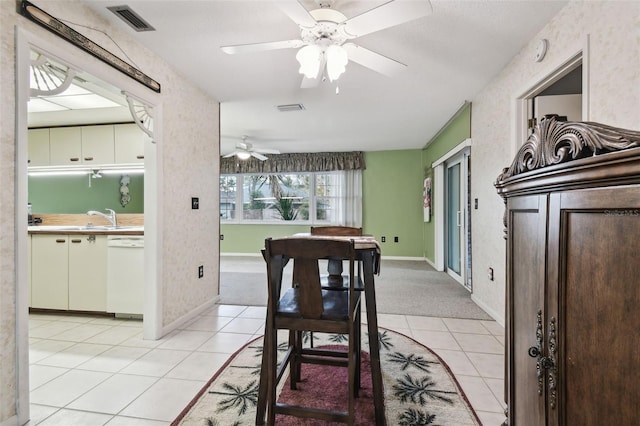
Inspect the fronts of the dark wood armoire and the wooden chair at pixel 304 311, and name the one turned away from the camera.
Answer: the wooden chair

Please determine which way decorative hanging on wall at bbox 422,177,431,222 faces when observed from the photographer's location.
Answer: facing to the left of the viewer

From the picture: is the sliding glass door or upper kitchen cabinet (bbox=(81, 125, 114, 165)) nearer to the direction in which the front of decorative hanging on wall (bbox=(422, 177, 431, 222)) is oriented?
the upper kitchen cabinet

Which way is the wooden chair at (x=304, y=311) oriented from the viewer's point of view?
away from the camera

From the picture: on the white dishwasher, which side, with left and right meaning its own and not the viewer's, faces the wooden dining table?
left

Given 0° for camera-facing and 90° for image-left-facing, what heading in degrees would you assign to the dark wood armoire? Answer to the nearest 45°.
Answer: approximately 45°

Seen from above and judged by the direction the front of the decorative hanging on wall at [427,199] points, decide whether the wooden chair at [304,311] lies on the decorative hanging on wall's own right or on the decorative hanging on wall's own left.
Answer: on the decorative hanging on wall's own left

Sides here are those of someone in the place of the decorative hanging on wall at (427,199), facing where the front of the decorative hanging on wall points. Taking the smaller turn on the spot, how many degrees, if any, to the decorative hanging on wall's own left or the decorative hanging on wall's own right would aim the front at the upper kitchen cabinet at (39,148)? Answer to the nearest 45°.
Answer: approximately 45° to the decorative hanging on wall's own left
